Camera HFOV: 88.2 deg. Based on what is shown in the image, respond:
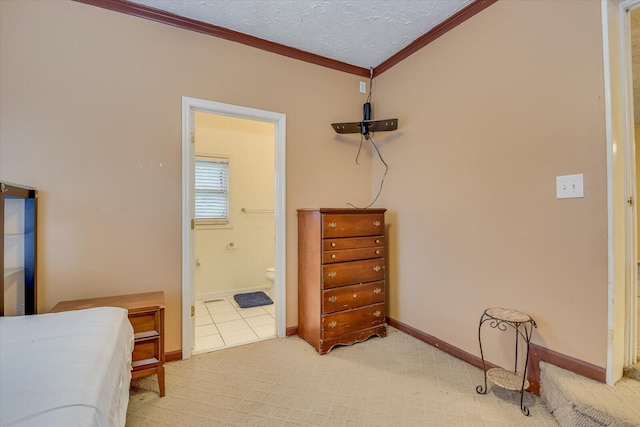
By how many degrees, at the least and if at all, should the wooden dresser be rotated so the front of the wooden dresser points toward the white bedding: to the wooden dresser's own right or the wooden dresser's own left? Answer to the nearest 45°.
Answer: approximately 90° to the wooden dresser's own right

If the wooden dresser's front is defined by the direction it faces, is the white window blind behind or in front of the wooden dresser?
behind

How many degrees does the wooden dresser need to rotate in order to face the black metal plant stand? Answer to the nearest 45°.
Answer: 0° — it already faces it

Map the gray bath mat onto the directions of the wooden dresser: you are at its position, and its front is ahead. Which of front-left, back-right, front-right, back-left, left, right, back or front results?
back

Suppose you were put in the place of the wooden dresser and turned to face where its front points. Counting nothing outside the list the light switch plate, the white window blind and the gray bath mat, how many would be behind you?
2

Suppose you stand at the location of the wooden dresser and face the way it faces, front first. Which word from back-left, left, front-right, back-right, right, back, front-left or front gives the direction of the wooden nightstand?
right

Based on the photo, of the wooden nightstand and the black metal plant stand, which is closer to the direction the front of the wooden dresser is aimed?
the black metal plant stand

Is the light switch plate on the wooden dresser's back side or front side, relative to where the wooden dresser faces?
on the front side

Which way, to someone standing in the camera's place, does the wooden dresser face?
facing the viewer and to the right of the viewer

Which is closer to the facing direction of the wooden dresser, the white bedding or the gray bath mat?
the white bedding
